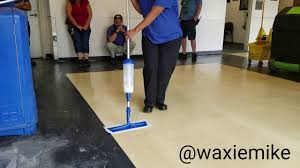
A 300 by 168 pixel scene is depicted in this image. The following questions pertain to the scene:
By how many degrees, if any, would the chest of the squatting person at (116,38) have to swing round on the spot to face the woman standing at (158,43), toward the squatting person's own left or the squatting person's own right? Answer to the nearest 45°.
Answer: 0° — they already face them

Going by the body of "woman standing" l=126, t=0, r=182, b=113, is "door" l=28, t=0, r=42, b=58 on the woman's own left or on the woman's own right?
on the woman's own right

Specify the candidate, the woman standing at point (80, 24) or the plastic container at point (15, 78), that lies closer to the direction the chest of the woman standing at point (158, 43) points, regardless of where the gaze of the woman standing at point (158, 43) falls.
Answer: the plastic container

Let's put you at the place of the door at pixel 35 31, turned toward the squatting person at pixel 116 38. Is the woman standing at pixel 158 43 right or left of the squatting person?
right

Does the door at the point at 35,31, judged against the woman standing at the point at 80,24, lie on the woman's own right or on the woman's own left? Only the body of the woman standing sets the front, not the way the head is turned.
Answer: on the woman's own right

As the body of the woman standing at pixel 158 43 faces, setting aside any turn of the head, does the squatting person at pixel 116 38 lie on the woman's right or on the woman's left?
on the woman's right

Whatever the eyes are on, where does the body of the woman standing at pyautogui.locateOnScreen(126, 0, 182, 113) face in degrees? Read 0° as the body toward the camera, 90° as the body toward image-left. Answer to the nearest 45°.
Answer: approximately 45°

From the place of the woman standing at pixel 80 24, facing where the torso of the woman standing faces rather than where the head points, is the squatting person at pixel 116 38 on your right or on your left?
on your left

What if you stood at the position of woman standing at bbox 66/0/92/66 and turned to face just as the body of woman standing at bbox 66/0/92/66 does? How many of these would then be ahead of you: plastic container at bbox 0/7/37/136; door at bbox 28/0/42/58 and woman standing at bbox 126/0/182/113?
2

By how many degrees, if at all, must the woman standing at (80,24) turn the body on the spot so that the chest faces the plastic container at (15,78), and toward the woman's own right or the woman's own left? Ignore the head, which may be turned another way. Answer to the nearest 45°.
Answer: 0° — they already face it

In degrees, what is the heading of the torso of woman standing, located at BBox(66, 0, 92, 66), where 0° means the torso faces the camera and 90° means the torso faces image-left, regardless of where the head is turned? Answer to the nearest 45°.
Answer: approximately 0°

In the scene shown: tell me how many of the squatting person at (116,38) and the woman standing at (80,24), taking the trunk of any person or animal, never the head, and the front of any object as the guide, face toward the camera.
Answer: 2
